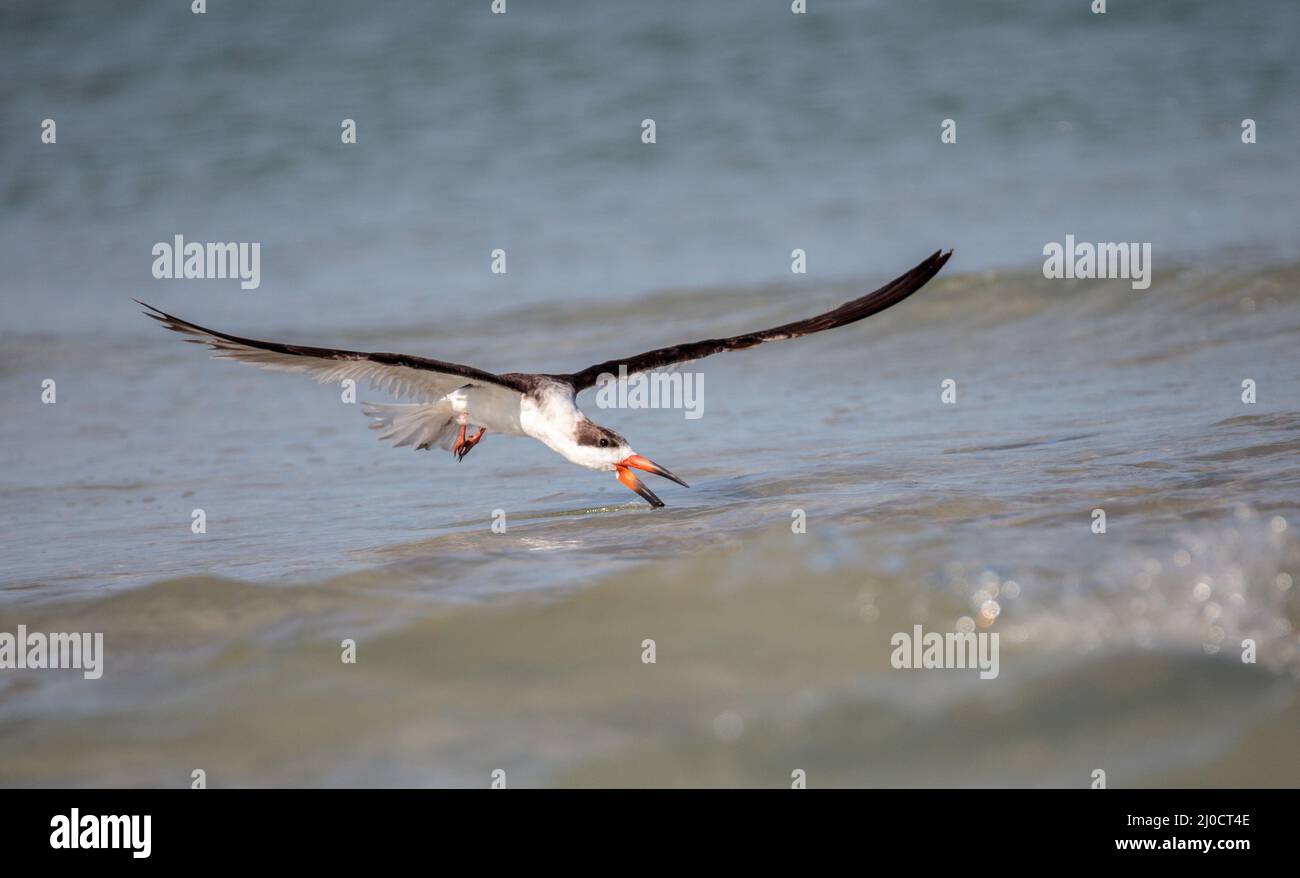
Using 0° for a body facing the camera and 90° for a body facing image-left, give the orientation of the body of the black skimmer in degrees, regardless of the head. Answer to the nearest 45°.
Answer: approximately 315°
